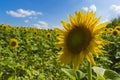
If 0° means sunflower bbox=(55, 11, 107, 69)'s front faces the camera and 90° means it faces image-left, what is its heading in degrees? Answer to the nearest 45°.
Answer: approximately 0°
